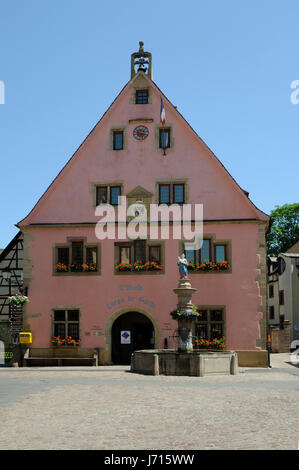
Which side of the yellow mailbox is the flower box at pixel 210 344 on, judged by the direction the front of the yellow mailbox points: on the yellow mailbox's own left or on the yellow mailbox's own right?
on the yellow mailbox's own left

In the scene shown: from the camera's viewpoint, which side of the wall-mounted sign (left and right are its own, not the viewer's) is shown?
front

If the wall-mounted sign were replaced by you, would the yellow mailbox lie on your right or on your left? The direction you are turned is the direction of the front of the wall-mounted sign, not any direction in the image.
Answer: on your right

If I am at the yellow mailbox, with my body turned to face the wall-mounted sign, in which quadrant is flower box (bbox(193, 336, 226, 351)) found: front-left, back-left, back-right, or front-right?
front-right

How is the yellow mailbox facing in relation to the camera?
toward the camera

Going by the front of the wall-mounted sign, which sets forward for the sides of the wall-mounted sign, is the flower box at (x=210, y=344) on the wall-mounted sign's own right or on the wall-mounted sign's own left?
on the wall-mounted sign's own left

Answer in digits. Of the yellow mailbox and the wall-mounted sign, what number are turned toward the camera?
2

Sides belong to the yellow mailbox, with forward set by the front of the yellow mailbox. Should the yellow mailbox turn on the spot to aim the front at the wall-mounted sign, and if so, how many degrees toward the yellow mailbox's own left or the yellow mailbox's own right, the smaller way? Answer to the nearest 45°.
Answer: approximately 90° to the yellow mailbox's own left
